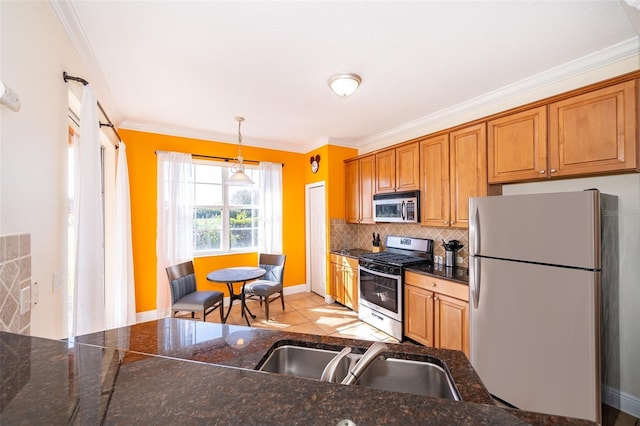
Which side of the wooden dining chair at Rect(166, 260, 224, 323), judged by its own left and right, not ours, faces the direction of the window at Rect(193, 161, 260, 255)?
left

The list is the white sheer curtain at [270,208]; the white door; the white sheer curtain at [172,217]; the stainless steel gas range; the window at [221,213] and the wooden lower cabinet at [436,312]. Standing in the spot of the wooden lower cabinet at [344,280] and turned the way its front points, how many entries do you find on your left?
2

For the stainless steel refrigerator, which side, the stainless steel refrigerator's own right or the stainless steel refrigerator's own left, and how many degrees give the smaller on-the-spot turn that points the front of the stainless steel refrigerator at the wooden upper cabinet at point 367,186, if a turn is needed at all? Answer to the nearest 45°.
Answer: approximately 90° to the stainless steel refrigerator's own right

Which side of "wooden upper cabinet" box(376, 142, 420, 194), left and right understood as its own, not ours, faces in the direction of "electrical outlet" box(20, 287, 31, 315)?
front

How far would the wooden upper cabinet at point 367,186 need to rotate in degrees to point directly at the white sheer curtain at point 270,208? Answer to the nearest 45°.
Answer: approximately 45° to its right

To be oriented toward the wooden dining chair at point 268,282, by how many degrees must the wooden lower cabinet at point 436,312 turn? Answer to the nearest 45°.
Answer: approximately 45° to its right

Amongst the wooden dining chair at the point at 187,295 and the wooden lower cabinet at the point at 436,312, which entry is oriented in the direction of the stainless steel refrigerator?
the wooden dining chair

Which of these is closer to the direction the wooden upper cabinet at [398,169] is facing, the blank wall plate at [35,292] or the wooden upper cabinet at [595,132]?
the blank wall plate

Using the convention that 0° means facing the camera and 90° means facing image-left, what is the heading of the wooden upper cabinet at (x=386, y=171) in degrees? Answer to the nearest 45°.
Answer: approximately 45°

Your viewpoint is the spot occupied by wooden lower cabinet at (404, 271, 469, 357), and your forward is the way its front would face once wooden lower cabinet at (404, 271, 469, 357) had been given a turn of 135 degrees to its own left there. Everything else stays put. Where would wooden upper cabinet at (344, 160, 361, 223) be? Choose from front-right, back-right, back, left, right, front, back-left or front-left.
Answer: back-left

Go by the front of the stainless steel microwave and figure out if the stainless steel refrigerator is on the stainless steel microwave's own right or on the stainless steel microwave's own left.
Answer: on the stainless steel microwave's own left

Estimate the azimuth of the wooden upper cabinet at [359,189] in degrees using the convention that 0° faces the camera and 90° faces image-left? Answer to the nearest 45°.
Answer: approximately 45°

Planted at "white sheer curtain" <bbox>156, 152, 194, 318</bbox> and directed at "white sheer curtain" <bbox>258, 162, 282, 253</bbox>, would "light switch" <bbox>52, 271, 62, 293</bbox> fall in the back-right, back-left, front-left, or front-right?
back-right

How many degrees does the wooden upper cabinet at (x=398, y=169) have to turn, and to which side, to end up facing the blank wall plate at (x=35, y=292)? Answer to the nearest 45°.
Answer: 0° — it already faces it

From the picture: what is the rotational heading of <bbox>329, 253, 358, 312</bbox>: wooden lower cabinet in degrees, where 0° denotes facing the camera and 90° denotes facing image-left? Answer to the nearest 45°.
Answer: approximately 45°

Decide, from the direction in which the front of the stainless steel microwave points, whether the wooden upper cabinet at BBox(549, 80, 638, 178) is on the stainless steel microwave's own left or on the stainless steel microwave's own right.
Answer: on the stainless steel microwave's own left
